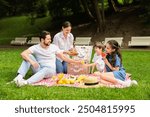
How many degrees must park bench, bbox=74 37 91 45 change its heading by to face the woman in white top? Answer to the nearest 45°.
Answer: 0° — it already faces them

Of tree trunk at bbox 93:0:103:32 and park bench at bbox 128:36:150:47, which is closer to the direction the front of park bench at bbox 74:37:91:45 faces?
the park bench

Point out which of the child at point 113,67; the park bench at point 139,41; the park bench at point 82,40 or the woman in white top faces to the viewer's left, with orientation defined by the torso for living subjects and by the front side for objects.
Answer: the child

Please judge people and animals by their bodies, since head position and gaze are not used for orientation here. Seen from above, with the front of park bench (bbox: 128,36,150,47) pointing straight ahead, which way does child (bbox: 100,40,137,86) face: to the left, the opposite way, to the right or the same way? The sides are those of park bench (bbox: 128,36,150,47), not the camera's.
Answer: to the right

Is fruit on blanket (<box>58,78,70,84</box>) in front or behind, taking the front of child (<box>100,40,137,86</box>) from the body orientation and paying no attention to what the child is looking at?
in front

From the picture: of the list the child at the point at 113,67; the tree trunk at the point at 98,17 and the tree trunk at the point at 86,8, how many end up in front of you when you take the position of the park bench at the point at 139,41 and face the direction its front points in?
1

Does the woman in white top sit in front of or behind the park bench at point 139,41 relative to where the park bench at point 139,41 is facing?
in front

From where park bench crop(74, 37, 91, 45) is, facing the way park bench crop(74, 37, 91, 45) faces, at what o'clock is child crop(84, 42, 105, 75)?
The child is roughly at 12 o'clock from the park bench.

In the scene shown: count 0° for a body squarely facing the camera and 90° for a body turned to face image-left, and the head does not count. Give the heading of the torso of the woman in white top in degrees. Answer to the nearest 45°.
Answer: approximately 315°

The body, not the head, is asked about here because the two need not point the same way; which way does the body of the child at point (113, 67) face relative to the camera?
to the viewer's left

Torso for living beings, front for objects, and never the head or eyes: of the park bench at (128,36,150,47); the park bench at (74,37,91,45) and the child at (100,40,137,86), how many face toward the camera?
2

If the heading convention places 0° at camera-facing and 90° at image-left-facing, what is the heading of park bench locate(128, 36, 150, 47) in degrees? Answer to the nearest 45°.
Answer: approximately 0°

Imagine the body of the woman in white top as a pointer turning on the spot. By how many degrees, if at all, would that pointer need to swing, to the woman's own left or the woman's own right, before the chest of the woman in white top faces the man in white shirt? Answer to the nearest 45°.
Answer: approximately 90° to the woman's own right
